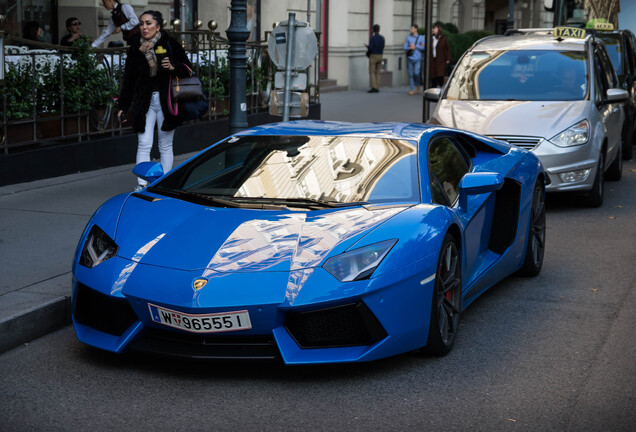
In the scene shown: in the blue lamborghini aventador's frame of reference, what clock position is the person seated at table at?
The person seated at table is roughly at 4 o'clock from the blue lamborghini aventador.

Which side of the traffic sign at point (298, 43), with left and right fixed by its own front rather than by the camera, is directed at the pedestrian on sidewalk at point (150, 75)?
left

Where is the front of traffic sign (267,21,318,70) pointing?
away from the camera

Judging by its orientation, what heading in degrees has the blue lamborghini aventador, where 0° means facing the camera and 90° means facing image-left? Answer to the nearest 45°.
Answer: approximately 45°

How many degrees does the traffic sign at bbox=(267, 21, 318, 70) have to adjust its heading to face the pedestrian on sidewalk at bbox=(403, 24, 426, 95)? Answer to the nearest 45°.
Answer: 0° — it already faces them

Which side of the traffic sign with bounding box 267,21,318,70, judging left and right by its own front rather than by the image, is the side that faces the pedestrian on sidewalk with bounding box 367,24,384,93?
front

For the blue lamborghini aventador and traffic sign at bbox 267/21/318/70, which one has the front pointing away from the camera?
the traffic sign

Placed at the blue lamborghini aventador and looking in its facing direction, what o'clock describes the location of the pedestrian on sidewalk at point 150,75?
The pedestrian on sidewalk is roughly at 4 o'clock from the blue lamborghini aventador.

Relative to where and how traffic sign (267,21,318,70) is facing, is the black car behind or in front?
in front

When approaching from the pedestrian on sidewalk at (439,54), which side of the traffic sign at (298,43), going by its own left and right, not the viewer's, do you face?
front

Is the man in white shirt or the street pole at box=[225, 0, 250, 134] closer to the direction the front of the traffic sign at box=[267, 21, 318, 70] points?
the man in white shirt

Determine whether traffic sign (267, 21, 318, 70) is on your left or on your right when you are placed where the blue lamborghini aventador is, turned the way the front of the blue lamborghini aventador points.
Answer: on your right

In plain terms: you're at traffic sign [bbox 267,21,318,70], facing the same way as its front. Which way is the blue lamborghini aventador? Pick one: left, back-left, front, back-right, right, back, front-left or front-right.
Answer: back

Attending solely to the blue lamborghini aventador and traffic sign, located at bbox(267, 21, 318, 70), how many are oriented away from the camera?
1
